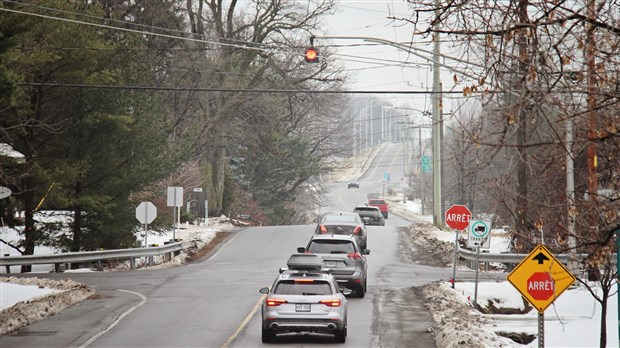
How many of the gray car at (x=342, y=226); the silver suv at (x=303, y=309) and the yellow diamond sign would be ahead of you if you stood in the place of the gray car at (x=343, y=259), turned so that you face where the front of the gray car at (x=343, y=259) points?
1

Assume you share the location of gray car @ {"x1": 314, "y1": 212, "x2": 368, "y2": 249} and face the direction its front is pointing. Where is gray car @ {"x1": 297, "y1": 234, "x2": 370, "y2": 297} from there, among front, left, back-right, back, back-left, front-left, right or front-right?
back

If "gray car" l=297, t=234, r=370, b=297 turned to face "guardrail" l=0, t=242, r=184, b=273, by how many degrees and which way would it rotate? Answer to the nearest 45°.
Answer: approximately 45° to its left

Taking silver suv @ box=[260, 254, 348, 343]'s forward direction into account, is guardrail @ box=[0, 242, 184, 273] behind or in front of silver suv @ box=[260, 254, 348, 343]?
in front

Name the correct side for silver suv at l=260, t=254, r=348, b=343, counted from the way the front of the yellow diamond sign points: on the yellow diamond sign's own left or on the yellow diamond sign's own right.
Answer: on the yellow diamond sign's own right

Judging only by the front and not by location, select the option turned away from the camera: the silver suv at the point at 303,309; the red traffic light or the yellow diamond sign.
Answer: the silver suv

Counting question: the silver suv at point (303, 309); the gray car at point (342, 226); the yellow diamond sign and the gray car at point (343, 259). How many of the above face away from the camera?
3

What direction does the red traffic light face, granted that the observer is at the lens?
facing the viewer

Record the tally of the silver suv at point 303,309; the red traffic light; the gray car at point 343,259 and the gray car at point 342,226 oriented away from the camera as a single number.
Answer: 3

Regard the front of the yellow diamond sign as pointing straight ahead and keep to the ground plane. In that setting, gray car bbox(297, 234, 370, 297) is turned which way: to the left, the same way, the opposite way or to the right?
the opposite way

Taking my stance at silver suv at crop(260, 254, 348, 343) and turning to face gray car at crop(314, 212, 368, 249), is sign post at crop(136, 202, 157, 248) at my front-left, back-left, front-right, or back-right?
front-left

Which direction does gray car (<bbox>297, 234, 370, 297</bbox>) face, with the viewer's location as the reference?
facing away from the viewer

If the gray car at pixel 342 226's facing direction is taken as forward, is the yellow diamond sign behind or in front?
behind

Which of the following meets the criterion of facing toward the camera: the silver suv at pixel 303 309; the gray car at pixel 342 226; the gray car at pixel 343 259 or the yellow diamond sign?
the yellow diamond sign

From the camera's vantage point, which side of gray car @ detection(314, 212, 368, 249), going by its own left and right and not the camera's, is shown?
back

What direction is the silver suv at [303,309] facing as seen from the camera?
away from the camera

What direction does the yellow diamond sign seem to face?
toward the camera
